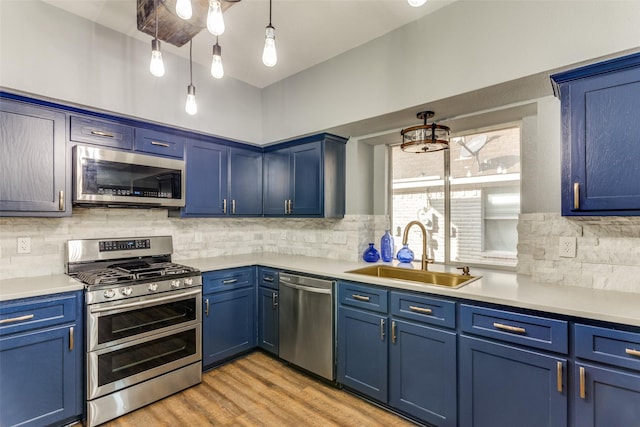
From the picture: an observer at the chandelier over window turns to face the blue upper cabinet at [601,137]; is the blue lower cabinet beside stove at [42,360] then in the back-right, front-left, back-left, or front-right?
back-right

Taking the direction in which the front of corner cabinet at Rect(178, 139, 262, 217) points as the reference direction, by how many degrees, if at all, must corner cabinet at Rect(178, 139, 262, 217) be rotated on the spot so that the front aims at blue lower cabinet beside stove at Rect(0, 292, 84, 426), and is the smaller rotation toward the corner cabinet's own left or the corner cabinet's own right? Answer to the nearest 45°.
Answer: approximately 90° to the corner cabinet's own right

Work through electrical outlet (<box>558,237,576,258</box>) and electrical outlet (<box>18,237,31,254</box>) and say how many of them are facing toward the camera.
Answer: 2

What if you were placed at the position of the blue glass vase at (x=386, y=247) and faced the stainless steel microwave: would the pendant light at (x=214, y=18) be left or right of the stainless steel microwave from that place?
left
